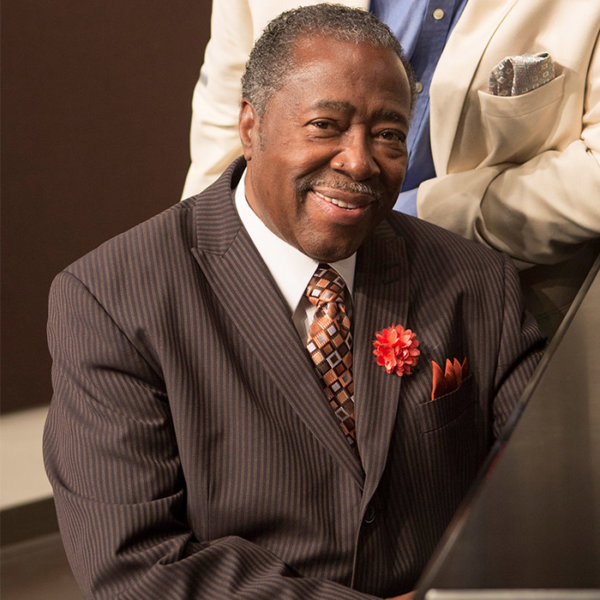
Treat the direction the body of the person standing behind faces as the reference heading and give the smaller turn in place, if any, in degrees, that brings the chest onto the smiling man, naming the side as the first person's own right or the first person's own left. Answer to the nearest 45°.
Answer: approximately 45° to the first person's own right

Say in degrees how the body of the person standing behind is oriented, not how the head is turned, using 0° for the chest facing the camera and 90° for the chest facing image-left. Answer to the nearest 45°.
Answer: approximately 0°

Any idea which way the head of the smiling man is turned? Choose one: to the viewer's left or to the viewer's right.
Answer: to the viewer's right
